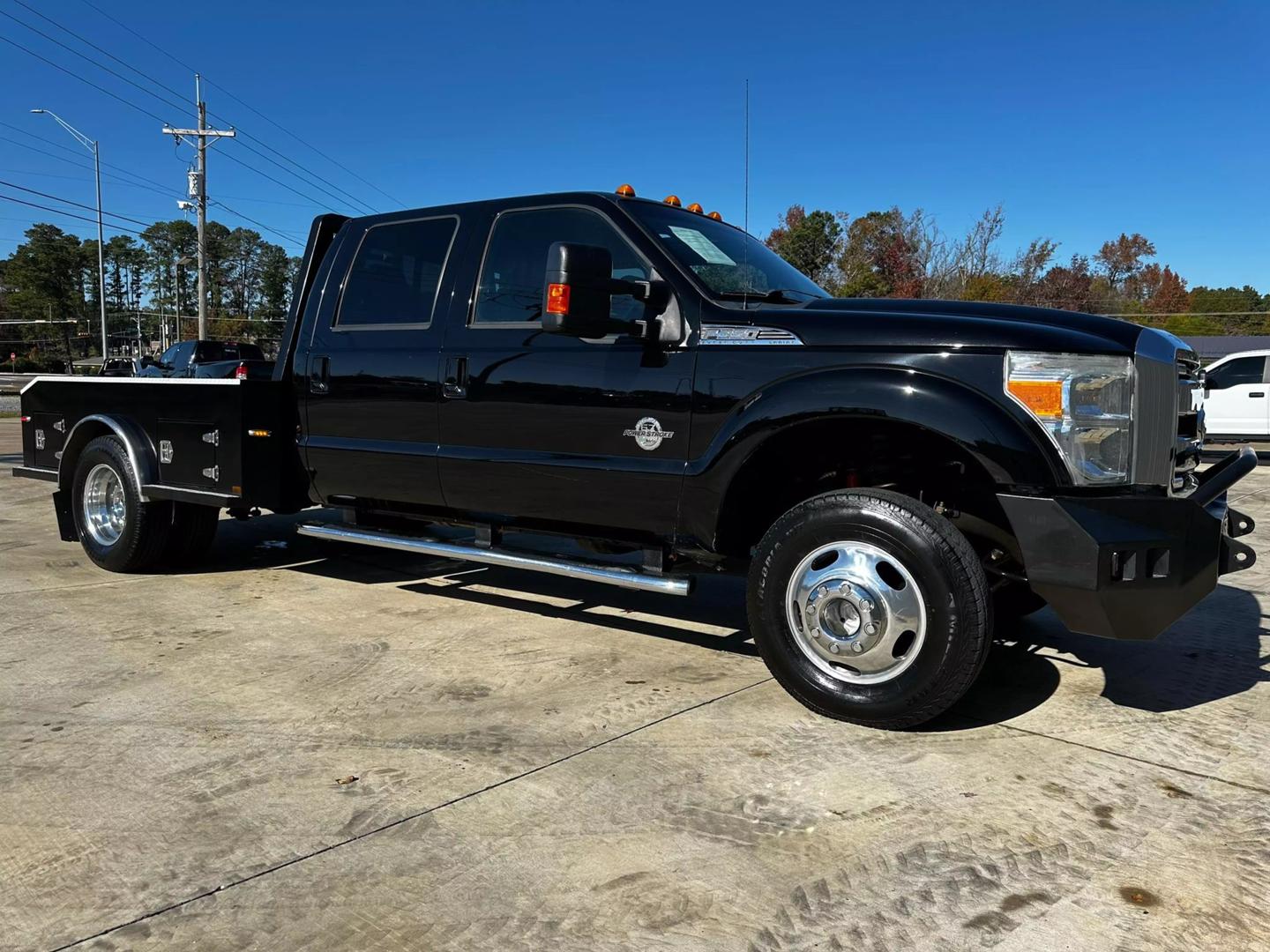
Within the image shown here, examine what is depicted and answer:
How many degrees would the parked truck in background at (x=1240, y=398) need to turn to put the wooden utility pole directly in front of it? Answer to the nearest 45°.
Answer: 0° — it already faces it

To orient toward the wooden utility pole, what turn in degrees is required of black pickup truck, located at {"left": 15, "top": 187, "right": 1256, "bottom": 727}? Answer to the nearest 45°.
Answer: approximately 180°

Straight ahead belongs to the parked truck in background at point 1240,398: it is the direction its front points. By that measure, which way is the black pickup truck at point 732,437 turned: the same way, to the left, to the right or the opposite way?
the opposite way

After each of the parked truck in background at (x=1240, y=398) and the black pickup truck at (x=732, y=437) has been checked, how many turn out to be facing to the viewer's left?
1

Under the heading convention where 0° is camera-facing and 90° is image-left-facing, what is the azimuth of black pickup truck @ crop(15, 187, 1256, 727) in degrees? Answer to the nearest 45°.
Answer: approximately 315°

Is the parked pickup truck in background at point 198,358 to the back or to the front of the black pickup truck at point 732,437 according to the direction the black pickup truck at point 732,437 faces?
to the back

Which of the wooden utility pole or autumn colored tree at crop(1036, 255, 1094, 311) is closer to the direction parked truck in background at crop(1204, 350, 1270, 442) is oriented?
the wooden utility pole

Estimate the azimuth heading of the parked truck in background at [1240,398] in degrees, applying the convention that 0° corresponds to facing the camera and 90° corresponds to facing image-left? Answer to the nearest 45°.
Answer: approximately 90°

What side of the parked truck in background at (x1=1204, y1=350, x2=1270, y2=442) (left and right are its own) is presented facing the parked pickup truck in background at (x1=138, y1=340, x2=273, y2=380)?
front

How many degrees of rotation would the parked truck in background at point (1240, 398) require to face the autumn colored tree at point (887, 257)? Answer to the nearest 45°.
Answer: approximately 45° to its right
